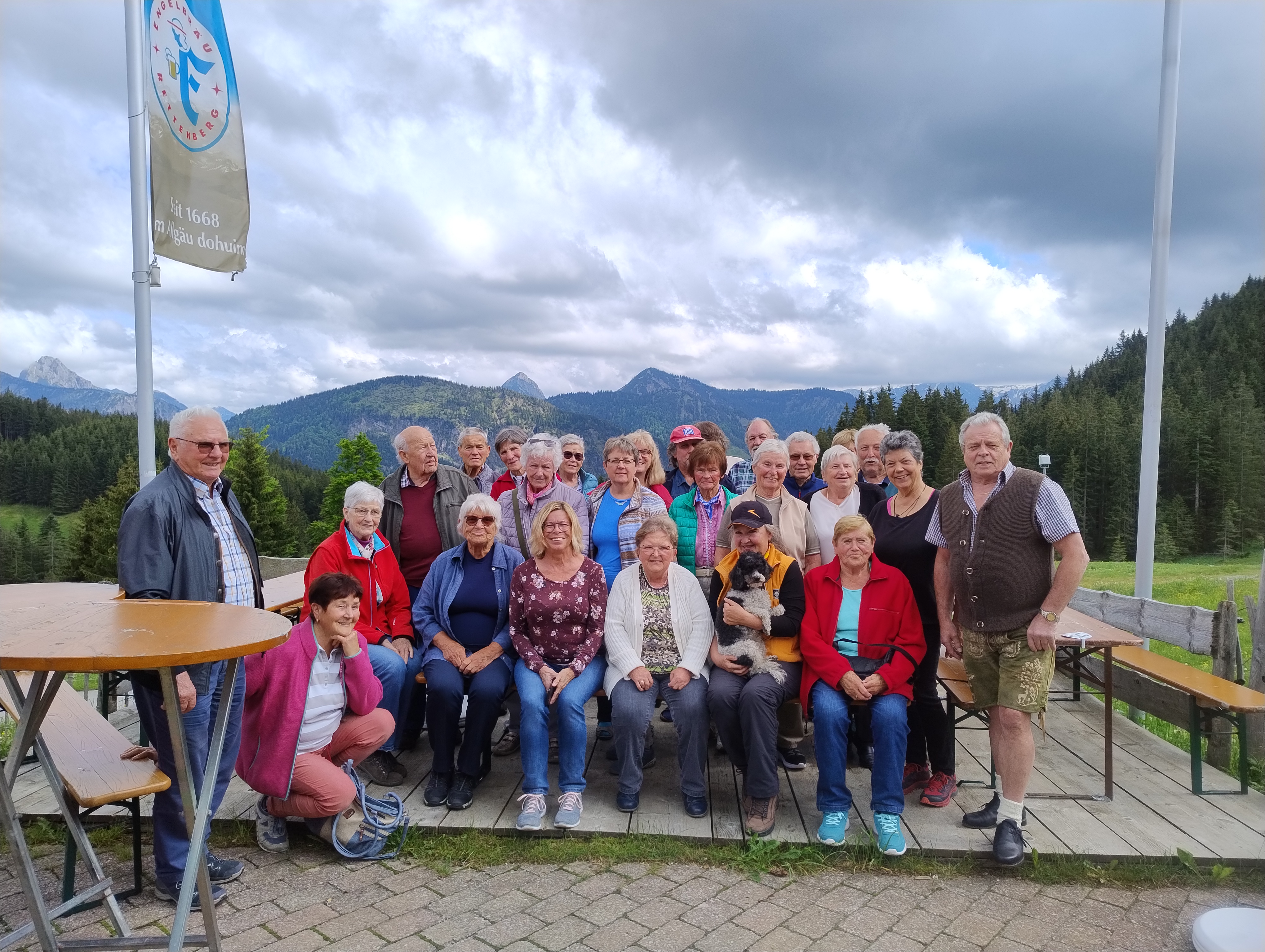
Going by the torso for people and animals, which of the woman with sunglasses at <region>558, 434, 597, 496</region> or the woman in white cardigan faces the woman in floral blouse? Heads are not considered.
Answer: the woman with sunglasses

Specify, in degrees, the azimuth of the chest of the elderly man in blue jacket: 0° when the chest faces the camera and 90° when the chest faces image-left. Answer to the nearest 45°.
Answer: approximately 315°

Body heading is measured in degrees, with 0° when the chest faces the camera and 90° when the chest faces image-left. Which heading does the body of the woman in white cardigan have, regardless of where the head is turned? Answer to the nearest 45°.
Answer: approximately 0°

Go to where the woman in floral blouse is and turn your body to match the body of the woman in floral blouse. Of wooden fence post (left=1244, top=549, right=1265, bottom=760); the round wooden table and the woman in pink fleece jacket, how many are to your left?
1

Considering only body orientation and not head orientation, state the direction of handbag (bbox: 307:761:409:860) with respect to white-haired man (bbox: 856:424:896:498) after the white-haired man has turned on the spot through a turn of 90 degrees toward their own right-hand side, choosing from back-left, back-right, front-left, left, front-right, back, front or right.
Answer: front-left

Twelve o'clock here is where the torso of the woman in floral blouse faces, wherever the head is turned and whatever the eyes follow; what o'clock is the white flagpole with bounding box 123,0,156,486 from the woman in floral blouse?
The white flagpole is roughly at 4 o'clock from the woman in floral blouse.

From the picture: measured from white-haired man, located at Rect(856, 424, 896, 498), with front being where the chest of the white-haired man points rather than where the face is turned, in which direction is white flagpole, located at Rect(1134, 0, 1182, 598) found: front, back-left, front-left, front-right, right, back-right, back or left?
back-left

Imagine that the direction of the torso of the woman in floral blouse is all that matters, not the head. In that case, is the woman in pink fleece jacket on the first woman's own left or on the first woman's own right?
on the first woman's own right

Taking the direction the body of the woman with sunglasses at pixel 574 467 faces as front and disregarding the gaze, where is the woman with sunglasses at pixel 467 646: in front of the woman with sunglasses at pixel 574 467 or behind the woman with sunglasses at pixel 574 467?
in front

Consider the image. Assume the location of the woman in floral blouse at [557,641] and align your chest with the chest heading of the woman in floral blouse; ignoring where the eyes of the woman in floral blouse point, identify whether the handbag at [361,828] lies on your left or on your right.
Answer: on your right

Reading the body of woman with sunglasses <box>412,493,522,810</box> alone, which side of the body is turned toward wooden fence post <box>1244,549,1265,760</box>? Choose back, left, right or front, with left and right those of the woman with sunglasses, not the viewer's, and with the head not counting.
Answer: left
